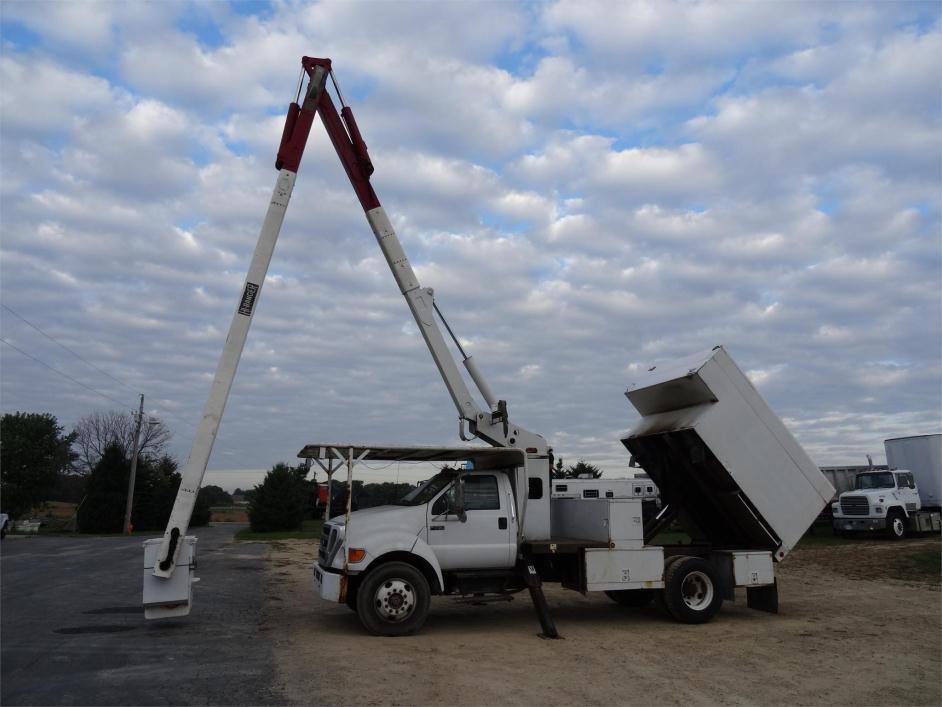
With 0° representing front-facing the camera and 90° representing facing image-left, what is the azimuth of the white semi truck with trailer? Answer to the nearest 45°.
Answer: approximately 45°

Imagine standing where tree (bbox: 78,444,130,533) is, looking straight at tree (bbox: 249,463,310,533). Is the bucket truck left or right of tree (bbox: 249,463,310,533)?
right

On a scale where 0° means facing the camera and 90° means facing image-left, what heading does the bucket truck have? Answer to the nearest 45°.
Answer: approximately 90°

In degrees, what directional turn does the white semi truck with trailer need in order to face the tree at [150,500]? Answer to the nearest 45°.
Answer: approximately 45° to its right
